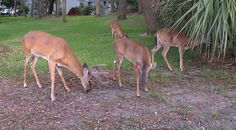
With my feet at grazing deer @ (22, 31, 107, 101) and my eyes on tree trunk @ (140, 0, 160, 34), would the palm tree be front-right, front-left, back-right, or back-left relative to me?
front-right
